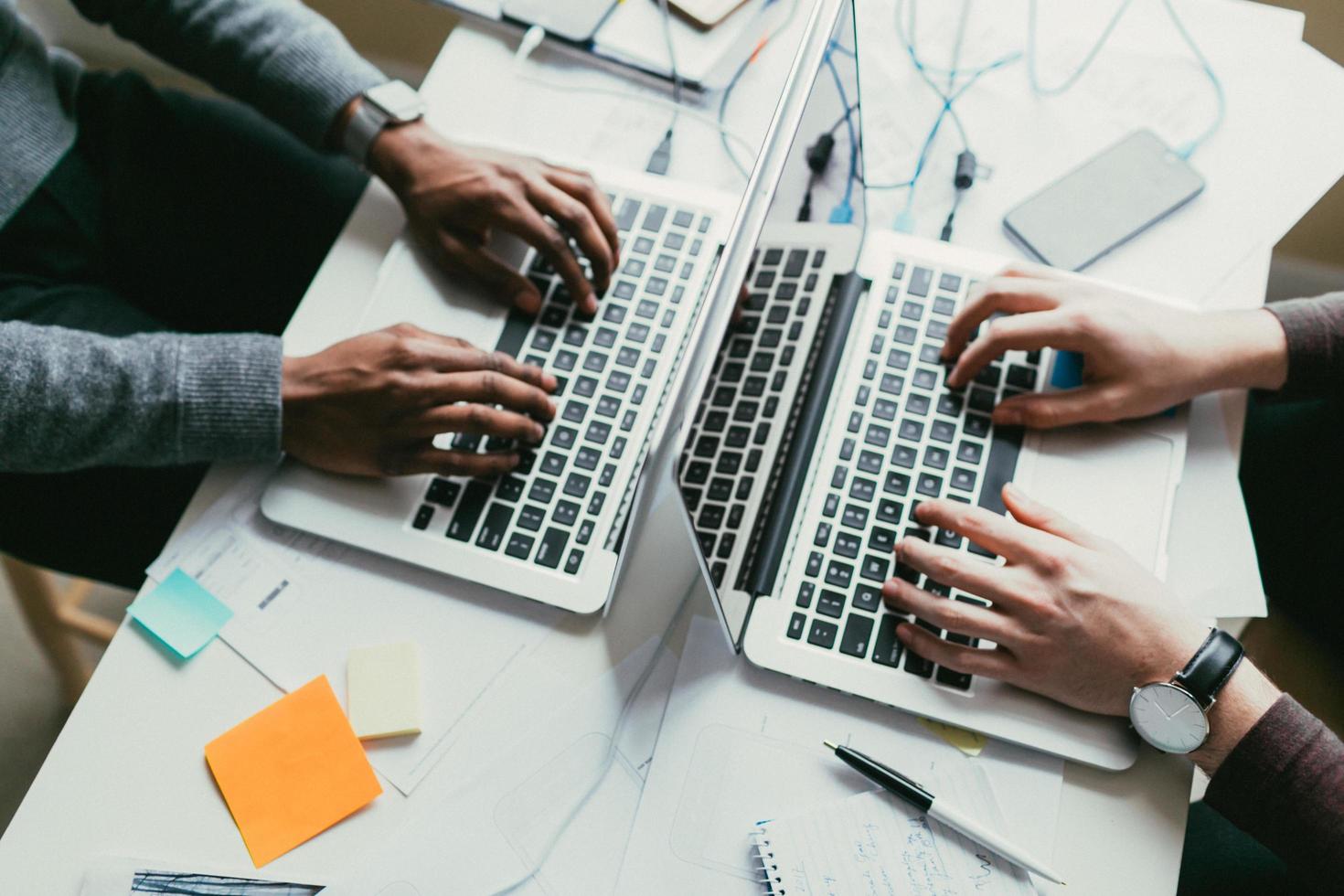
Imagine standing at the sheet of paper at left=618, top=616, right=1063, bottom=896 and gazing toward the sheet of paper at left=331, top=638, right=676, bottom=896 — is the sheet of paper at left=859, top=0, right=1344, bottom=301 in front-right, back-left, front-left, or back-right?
back-right

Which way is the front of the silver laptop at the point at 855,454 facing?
to the viewer's right
